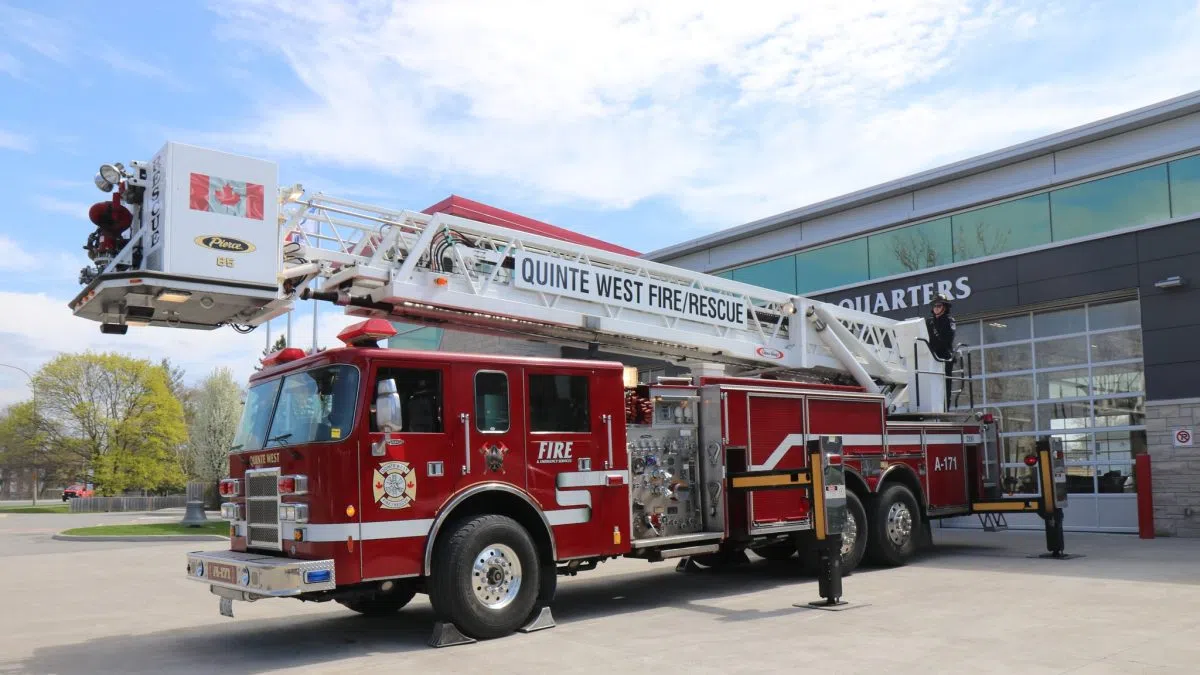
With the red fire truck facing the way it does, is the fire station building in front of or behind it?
behind

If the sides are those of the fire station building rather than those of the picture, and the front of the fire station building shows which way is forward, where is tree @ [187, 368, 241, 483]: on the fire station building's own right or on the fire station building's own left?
on the fire station building's own right

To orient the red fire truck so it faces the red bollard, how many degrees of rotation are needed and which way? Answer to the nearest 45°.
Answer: approximately 180°
